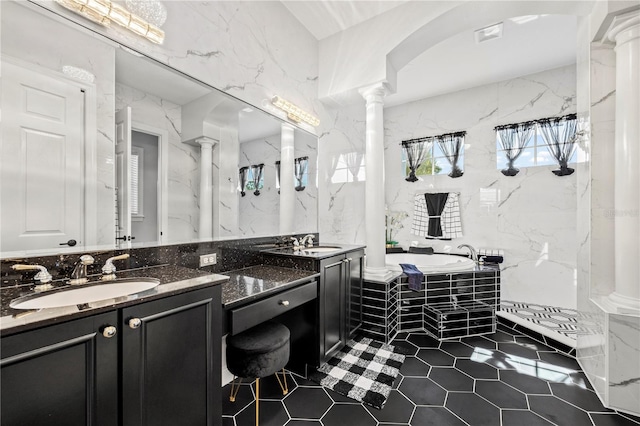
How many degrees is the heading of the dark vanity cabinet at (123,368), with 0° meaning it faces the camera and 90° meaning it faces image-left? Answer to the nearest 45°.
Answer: approximately 315°

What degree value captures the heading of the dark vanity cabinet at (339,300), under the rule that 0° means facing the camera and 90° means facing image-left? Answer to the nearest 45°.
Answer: approximately 315°

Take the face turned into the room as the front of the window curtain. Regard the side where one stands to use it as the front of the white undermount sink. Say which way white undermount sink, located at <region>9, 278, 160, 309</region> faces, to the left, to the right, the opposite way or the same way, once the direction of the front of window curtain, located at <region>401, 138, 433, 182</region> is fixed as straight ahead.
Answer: to the left

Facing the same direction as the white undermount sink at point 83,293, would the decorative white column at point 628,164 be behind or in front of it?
in front

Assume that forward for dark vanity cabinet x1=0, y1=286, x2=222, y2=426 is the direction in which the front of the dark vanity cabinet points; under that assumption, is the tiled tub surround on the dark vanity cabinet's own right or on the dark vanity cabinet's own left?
on the dark vanity cabinet's own left

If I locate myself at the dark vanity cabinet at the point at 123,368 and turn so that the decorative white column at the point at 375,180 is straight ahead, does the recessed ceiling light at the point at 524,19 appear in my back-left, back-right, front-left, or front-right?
front-right

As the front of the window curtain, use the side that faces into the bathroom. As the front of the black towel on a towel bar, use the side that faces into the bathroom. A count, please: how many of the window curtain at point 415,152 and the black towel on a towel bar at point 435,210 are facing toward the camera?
2

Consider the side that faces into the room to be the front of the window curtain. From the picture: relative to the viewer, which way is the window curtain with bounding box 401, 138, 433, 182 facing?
toward the camera

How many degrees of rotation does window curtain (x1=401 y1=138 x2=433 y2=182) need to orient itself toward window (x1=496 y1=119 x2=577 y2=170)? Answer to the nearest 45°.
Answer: approximately 90° to its left

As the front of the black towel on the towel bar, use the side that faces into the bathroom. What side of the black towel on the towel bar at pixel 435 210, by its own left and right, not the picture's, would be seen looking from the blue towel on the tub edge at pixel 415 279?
front

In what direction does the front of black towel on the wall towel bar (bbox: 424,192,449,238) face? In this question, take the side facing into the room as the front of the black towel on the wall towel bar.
toward the camera

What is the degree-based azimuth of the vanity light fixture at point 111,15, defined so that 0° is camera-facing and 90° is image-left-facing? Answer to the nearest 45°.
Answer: approximately 315°

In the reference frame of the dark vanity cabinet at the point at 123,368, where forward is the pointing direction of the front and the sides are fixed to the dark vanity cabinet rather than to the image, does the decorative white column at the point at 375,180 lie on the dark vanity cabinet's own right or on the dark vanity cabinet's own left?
on the dark vanity cabinet's own left
